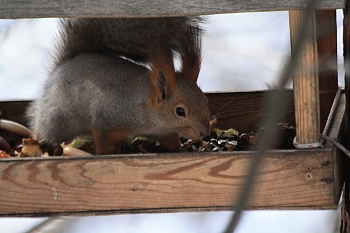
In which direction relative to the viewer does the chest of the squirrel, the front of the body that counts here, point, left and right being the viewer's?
facing to the right of the viewer
